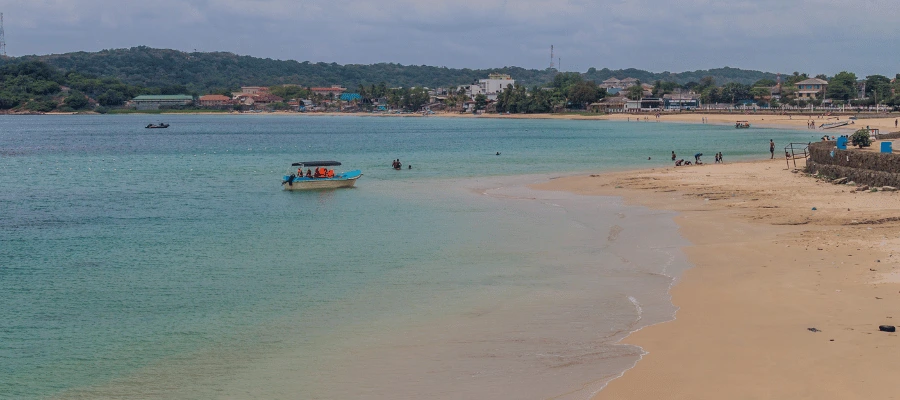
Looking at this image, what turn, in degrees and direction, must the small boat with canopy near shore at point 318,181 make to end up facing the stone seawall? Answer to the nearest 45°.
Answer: approximately 45° to its right

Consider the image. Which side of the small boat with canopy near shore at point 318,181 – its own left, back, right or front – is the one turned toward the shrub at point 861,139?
front

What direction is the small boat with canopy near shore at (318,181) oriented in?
to the viewer's right
